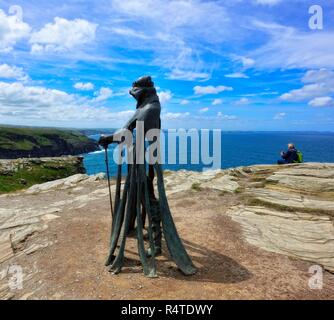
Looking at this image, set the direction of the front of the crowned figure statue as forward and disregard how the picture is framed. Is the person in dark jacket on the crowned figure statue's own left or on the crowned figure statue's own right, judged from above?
on the crowned figure statue's own right

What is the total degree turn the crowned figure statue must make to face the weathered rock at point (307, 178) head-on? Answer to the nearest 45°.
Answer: approximately 135° to its right

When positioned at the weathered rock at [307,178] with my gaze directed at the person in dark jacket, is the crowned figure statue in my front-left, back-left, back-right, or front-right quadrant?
back-left

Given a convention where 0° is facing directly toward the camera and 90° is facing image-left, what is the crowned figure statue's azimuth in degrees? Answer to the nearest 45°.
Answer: approximately 90°
